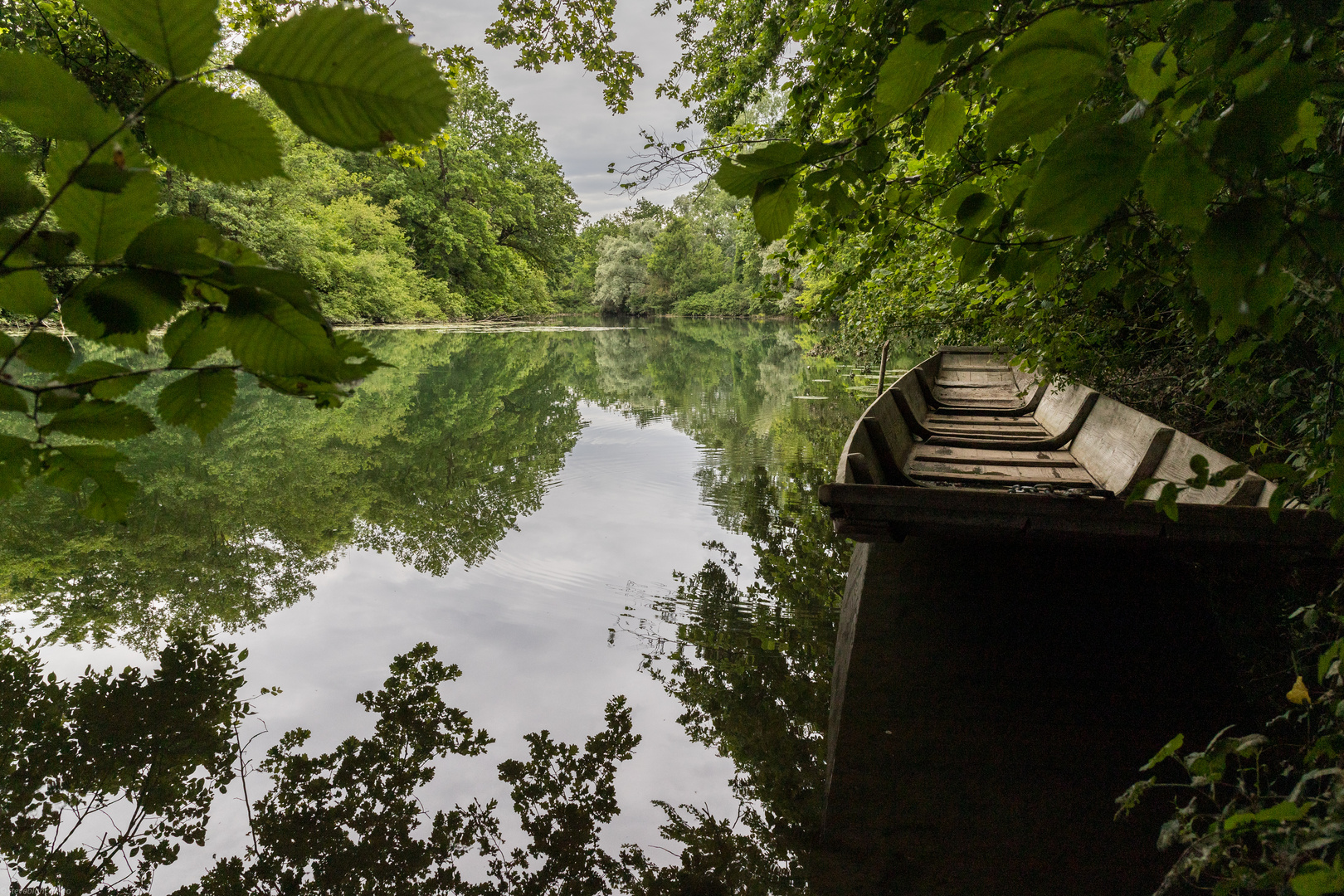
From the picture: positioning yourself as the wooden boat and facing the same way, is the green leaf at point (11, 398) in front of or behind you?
behind

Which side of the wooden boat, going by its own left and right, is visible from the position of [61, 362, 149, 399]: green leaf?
back

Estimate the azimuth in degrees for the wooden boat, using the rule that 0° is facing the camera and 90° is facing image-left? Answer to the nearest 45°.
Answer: approximately 180°

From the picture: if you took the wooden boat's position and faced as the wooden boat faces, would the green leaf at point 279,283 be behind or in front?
behind

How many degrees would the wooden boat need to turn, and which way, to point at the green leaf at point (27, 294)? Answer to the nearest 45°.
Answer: approximately 180°
